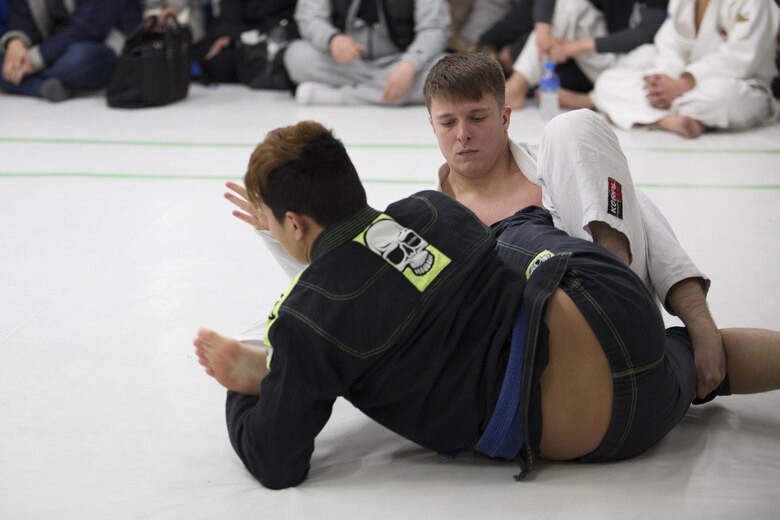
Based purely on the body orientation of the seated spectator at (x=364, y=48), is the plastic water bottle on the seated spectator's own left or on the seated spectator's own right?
on the seated spectator's own left

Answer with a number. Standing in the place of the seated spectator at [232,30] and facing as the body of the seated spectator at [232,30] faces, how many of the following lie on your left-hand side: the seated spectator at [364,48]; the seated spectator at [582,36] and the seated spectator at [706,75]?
3

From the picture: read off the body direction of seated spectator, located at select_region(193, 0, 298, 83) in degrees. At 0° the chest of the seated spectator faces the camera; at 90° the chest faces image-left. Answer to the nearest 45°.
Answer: approximately 45°

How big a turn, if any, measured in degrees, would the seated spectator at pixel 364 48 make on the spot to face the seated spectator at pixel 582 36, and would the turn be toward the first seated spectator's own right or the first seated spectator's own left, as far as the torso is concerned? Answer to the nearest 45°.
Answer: approximately 90° to the first seated spectator's own left
